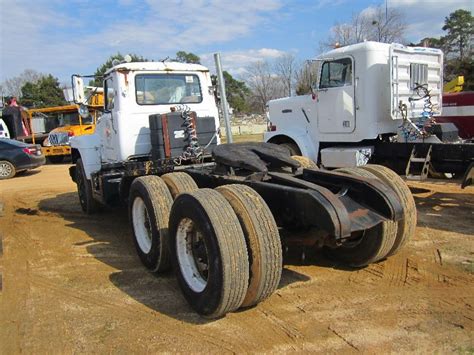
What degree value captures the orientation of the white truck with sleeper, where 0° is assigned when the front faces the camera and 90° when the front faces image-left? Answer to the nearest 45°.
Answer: approximately 135°

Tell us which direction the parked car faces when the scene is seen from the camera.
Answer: facing away from the viewer and to the left of the viewer

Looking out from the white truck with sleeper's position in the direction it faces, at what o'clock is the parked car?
The parked car is roughly at 11 o'clock from the white truck with sleeper.

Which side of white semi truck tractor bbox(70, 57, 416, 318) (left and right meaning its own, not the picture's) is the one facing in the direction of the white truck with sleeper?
right

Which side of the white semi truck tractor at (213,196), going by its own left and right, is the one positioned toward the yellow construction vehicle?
front

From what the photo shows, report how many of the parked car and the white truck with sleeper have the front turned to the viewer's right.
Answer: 0

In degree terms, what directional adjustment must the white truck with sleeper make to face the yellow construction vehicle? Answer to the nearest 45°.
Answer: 0° — it already faces it

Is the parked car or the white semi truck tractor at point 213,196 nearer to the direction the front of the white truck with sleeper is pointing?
the parked car

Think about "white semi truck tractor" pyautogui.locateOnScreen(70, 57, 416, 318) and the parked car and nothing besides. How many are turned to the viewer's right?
0
